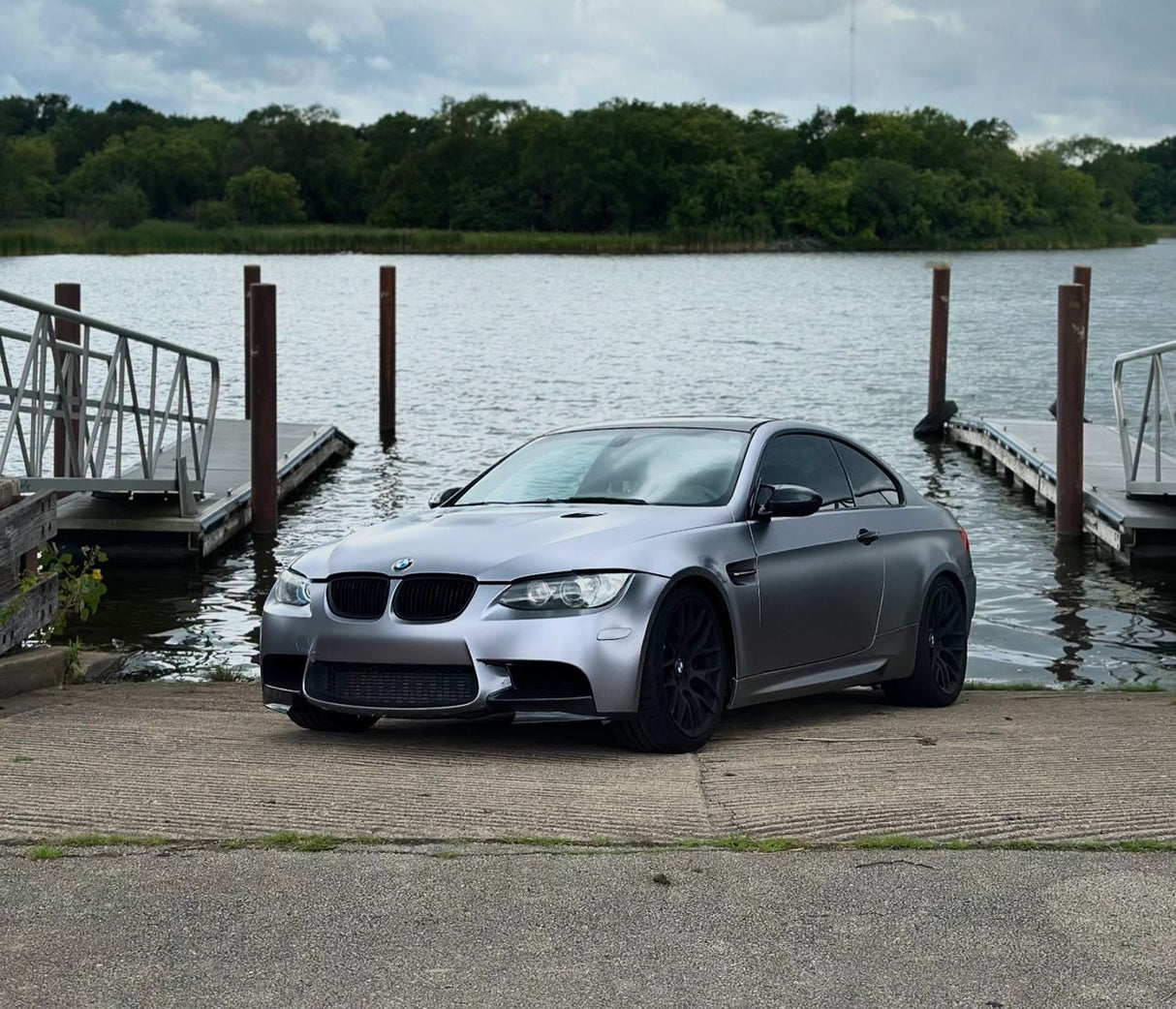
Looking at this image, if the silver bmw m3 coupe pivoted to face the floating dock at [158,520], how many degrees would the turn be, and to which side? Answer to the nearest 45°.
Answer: approximately 90° to its right

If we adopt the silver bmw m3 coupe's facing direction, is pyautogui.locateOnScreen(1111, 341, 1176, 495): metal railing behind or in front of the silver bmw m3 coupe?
behind

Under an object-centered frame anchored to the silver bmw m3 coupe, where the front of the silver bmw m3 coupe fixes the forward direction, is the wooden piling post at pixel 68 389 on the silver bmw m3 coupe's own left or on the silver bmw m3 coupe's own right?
on the silver bmw m3 coupe's own right

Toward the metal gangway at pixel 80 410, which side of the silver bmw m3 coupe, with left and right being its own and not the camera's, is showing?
right

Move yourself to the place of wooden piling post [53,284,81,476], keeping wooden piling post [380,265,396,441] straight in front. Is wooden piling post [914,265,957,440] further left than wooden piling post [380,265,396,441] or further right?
right

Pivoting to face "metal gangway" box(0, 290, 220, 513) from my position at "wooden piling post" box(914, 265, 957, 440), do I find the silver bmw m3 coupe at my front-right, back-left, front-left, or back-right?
front-left

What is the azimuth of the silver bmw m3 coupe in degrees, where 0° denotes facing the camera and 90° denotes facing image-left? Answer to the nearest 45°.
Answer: approximately 45°

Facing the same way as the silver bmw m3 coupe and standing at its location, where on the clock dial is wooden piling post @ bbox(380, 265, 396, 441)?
The wooden piling post is roughly at 4 o'clock from the silver bmw m3 coupe.

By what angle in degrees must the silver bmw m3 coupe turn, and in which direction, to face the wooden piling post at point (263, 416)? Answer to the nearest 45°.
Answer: approximately 135° to its right

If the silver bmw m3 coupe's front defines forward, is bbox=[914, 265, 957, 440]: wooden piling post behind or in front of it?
behind

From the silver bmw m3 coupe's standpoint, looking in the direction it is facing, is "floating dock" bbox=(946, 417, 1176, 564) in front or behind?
behind
